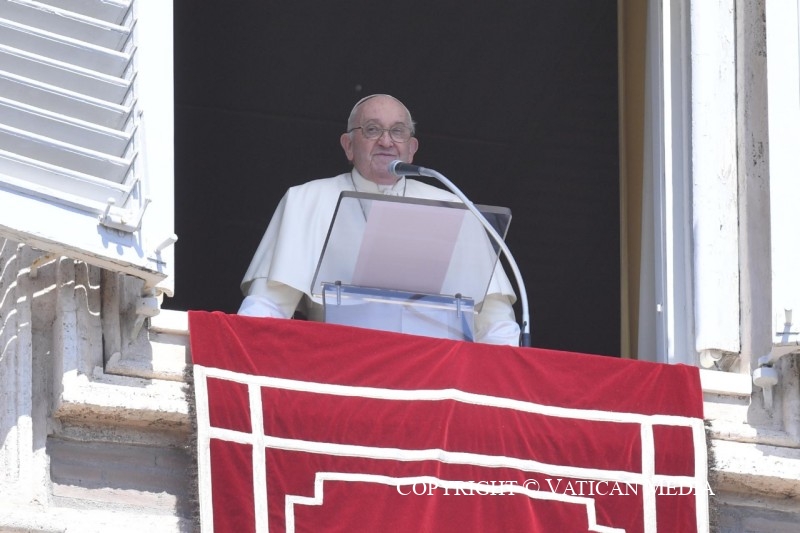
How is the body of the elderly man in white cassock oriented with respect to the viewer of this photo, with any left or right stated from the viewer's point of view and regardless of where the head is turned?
facing the viewer

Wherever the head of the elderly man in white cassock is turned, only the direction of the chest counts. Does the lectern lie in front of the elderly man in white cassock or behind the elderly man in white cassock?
in front

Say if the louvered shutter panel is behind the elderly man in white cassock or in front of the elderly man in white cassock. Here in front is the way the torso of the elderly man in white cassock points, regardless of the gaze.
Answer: in front
